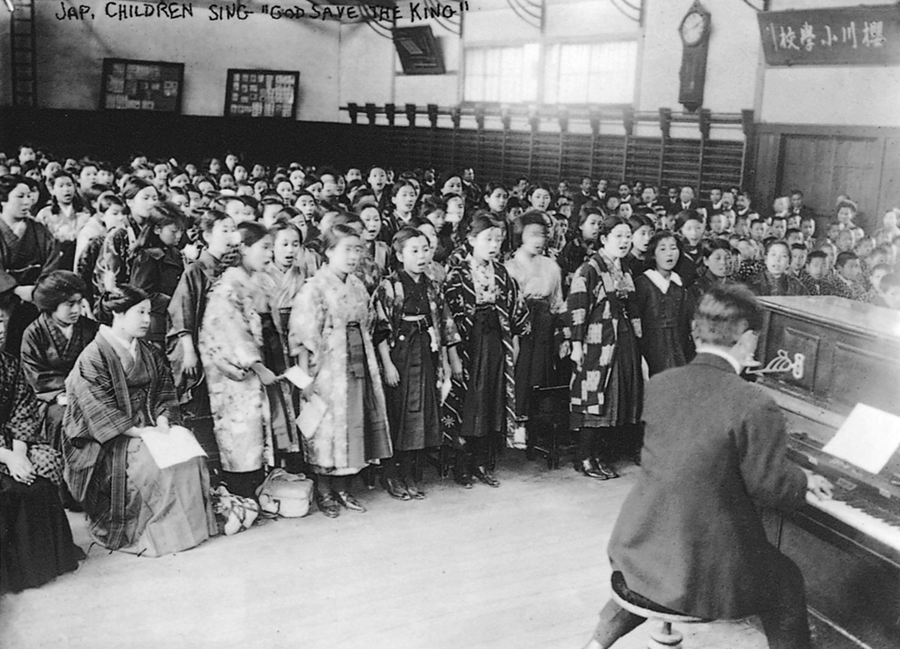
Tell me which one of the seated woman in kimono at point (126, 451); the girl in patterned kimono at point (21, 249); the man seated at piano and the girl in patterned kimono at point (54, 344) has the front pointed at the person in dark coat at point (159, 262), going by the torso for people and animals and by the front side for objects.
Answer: the girl in patterned kimono at point (21, 249)

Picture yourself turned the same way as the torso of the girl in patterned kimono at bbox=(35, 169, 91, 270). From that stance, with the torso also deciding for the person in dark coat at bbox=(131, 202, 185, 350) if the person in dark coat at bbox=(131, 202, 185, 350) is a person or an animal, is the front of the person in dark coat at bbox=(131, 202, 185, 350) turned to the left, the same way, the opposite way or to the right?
the same way

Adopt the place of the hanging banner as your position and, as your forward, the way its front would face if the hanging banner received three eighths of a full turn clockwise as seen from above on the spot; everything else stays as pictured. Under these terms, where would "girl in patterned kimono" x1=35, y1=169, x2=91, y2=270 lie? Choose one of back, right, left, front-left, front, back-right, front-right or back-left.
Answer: left

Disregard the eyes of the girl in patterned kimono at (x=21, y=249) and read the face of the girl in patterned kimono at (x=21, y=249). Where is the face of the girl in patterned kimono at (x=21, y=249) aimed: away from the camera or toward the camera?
toward the camera

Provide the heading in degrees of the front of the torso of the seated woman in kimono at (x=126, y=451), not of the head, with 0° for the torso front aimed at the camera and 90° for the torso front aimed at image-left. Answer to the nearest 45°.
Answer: approximately 315°

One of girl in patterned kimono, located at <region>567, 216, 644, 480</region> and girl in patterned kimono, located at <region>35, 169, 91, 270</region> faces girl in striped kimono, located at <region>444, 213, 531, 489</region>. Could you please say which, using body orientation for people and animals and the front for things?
girl in patterned kimono, located at <region>35, 169, 91, 270</region>

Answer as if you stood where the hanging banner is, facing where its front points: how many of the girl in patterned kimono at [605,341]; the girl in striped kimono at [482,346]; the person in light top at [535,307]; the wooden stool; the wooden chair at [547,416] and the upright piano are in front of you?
6

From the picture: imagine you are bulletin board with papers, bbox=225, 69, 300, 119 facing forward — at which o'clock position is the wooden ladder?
The wooden ladder is roughly at 2 o'clock from the bulletin board with papers.

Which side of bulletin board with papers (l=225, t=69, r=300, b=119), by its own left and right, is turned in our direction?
front

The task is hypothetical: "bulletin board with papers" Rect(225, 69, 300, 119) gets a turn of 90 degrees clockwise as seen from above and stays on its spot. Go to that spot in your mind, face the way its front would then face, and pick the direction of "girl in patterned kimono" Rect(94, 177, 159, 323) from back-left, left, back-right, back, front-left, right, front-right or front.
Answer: left

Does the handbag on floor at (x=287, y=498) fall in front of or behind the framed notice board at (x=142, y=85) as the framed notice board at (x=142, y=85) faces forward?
in front

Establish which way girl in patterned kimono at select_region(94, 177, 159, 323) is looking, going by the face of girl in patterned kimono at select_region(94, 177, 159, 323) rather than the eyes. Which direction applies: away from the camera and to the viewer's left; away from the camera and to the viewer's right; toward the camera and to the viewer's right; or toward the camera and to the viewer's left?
toward the camera and to the viewer's right

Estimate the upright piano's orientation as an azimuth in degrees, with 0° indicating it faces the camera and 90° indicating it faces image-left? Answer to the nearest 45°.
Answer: approximately 45°

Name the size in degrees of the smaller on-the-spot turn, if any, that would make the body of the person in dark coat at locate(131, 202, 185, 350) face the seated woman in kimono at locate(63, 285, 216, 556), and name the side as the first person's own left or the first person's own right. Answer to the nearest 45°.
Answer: approximately 45° to the first person's own right

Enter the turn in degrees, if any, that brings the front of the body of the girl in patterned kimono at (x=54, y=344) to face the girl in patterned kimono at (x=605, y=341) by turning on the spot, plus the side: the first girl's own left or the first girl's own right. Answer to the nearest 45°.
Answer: approximately 45° to the first girl's own left

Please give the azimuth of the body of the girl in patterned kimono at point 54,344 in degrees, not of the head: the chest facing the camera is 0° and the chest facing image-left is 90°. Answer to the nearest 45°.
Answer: approximately 315°

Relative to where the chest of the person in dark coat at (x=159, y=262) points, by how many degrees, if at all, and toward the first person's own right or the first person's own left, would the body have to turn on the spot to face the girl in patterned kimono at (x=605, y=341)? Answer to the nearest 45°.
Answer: approximately 45° to the first person's own left

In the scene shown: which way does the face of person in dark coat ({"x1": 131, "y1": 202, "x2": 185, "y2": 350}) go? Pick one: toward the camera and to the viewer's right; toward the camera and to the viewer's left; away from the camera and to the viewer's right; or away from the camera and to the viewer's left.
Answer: toward the camera and to the viewer's right

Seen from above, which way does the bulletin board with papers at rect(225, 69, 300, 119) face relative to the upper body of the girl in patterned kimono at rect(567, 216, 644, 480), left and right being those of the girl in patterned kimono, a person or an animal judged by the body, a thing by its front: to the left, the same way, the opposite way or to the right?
the same way

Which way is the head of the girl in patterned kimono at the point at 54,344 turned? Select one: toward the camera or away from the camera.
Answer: toward the camera

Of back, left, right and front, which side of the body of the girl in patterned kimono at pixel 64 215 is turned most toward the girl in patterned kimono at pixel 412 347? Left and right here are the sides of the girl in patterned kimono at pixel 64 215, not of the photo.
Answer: front

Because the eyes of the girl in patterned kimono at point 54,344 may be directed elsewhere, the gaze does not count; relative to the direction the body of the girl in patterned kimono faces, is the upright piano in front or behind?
in front
